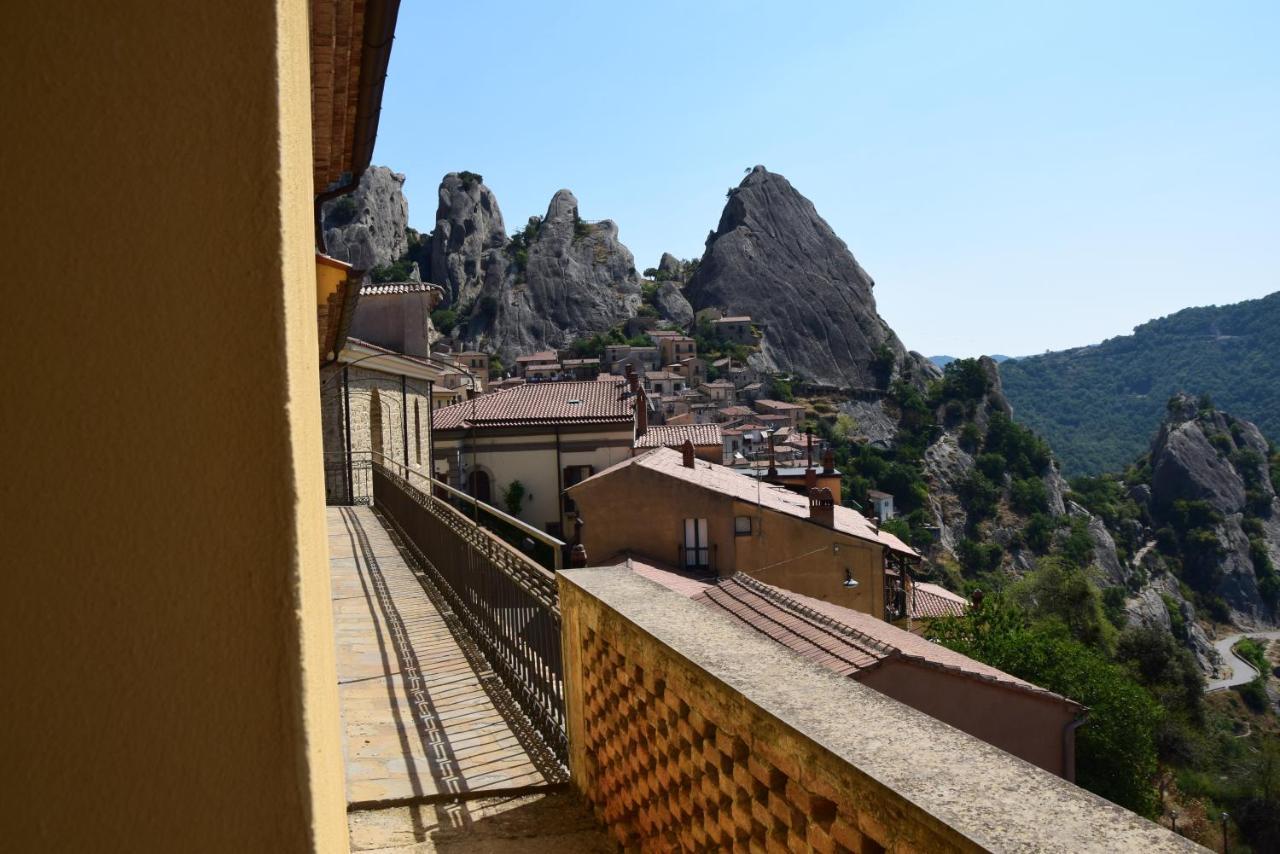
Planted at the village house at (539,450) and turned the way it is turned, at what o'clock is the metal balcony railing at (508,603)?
The metal balcony railing is roughly at 12 o'clock from the village house.

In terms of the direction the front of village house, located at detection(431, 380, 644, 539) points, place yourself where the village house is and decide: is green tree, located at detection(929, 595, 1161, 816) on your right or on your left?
on your left

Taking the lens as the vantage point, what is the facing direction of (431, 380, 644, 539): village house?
facing the viewer

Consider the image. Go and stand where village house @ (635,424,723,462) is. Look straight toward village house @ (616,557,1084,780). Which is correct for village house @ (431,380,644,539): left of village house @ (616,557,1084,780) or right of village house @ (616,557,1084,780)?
right

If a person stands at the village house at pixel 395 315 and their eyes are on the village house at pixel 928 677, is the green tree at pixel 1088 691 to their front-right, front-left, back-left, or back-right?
front-left

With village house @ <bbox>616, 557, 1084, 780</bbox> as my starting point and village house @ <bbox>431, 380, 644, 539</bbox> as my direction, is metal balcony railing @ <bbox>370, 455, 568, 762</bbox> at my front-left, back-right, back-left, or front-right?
back-left

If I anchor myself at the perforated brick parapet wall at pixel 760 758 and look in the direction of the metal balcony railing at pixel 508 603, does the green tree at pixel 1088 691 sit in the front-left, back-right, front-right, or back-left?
front-right

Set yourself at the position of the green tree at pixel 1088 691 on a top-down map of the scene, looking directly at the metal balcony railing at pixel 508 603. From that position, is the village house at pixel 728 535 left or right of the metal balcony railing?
right

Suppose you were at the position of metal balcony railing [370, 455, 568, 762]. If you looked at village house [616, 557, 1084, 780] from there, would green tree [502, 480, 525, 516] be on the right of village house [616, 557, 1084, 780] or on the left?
left

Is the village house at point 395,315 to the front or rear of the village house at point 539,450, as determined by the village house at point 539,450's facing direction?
to the front

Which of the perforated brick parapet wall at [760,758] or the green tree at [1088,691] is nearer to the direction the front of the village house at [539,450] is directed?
the perforated brick parapet wall

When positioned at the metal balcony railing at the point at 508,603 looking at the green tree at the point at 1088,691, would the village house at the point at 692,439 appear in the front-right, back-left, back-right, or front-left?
front-left

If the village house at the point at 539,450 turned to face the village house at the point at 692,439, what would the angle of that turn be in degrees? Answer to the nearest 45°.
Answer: approximately 135° to its left
